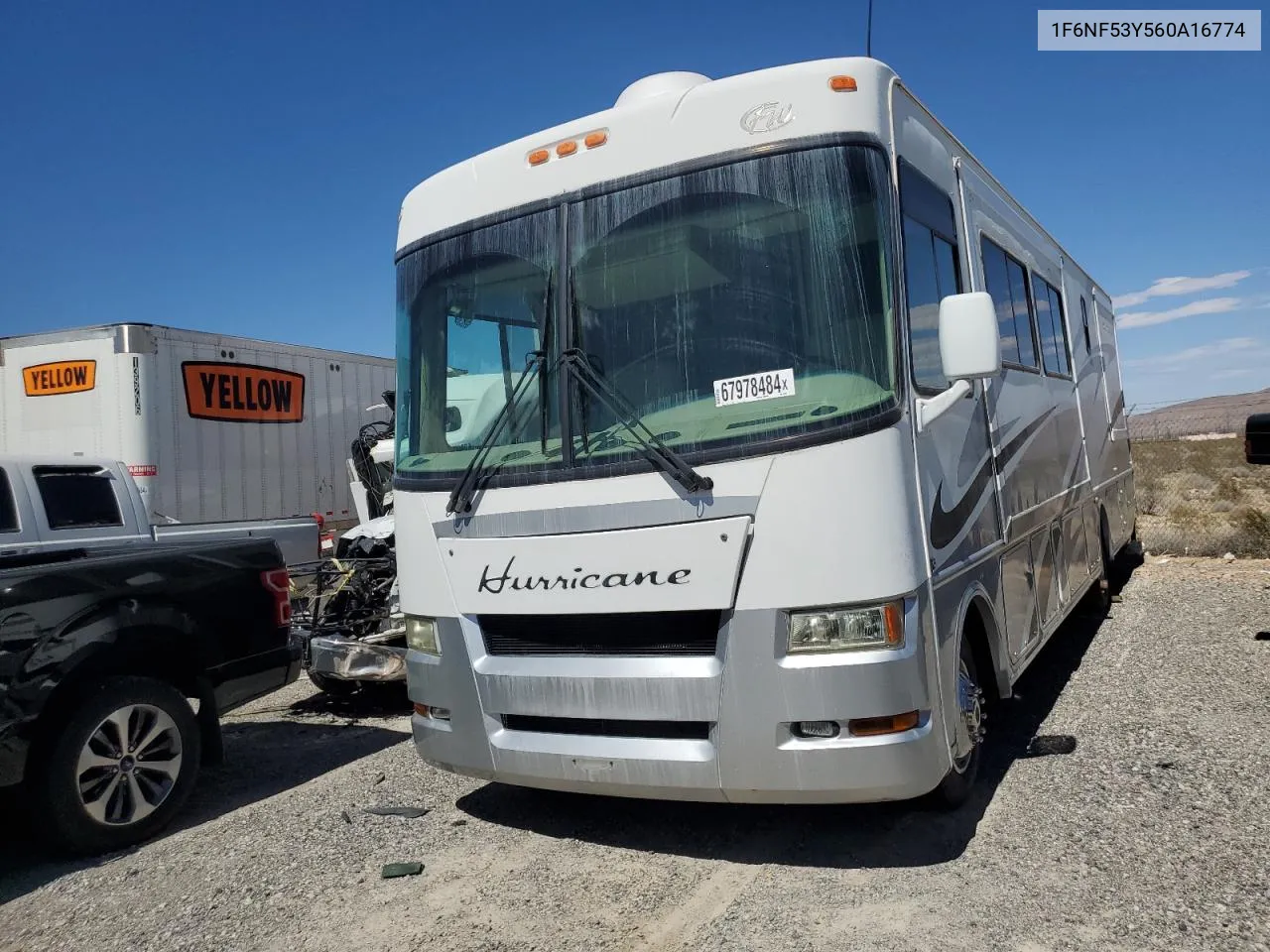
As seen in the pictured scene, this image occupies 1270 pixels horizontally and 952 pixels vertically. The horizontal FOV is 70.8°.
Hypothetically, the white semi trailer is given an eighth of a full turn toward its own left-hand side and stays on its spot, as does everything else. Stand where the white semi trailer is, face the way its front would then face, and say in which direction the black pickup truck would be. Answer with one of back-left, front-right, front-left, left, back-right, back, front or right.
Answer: front

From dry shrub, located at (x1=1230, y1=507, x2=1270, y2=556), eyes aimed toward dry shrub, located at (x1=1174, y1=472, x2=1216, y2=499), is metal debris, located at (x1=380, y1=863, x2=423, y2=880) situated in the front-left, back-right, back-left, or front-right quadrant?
back-left

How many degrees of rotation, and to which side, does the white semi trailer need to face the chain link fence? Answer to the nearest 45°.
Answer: approximately 135° to its left

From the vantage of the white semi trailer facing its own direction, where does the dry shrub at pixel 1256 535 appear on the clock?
The dry shrub is roughly at 8 o'clock from the white semi trailer.

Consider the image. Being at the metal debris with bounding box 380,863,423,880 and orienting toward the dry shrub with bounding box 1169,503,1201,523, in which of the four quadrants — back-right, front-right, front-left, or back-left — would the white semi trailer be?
front-left

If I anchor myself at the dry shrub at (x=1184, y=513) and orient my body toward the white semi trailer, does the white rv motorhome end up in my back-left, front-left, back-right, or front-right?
front-left

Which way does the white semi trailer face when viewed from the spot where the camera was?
facing the viewer and to the left of the viewer

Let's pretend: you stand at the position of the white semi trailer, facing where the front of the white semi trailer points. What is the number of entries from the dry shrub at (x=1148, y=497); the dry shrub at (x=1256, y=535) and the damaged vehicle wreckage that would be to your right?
0
